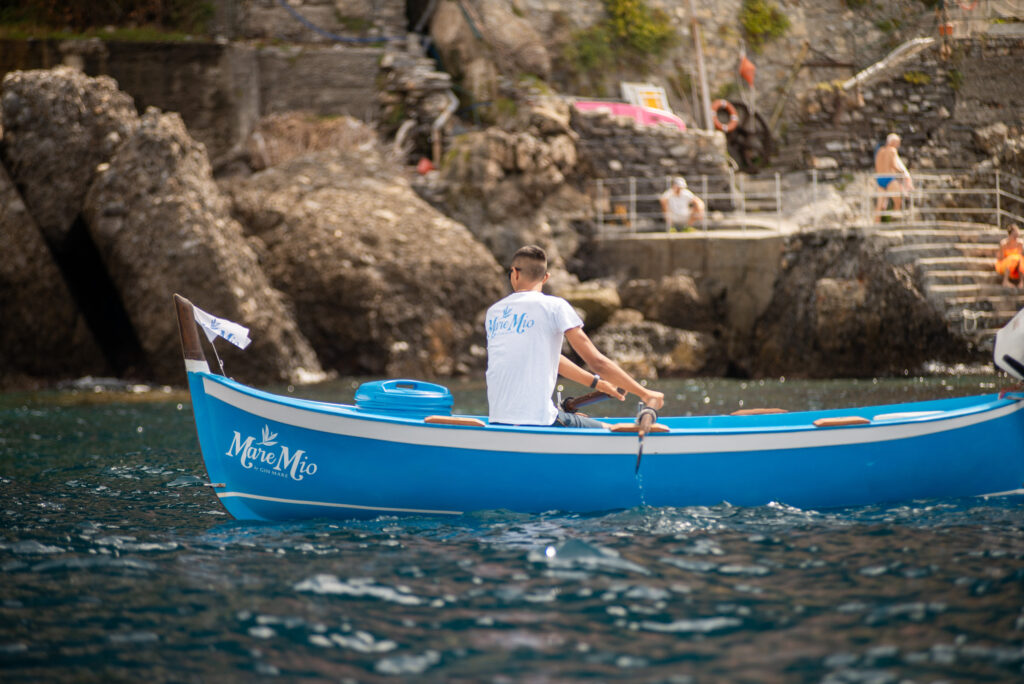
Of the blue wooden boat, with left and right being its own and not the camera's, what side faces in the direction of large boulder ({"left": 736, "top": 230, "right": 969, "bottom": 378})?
right

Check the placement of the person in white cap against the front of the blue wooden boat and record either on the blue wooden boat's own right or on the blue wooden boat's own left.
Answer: on the blue wooden boat's own right

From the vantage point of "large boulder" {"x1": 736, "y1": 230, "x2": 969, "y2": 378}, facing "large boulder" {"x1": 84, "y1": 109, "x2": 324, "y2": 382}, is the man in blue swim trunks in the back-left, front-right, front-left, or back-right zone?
back-right

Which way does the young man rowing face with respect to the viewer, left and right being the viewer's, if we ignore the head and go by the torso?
facing away from the viewer and to the right of the viewer

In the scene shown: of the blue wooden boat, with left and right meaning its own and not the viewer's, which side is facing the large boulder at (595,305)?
right

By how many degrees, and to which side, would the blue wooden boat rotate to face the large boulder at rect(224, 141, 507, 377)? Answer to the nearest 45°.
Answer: approximately 90° to its right

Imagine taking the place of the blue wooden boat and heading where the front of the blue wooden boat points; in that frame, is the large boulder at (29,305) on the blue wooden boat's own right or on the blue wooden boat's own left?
on the blue wooden boat's own right

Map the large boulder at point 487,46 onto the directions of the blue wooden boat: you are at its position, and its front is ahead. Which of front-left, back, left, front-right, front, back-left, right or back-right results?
right

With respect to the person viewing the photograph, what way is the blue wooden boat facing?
facing to the left of the viewer

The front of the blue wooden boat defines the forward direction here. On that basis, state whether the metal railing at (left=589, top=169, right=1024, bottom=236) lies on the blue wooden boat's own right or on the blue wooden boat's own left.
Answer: on the blue wooden boat's own right

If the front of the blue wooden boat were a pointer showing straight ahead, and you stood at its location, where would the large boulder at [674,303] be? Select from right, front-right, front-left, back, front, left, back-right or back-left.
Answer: right
